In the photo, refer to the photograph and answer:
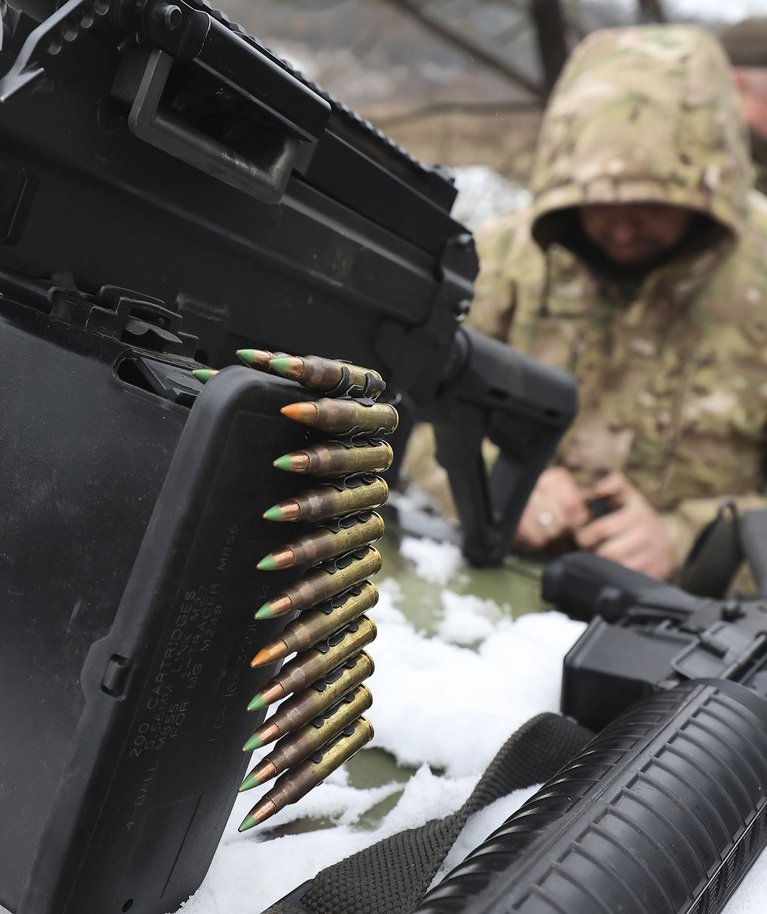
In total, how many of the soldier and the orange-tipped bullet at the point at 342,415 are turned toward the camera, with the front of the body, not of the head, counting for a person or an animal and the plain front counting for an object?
1

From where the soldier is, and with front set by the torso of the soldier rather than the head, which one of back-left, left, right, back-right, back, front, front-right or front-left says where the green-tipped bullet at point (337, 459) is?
front

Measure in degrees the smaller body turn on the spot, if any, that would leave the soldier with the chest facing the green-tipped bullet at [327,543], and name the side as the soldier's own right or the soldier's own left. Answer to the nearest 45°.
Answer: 0° — they already face it

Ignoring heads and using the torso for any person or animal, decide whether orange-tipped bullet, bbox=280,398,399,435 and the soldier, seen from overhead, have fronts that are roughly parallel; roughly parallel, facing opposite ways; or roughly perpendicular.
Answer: roughly perpendicular

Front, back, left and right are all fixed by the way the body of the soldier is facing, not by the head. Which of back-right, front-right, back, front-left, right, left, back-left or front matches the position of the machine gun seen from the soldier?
front

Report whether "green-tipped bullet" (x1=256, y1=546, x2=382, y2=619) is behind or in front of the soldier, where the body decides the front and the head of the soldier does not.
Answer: in front

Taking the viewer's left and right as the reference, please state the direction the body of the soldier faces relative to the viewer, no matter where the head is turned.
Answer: facing the viewer

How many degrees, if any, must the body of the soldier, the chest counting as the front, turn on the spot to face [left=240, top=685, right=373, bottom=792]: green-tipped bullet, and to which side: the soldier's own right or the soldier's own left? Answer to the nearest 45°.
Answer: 0° — they already face it

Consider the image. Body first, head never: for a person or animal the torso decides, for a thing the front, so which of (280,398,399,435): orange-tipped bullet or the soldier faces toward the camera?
the soldier

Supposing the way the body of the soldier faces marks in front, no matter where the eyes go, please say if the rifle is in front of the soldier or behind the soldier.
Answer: in front

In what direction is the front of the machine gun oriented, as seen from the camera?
facing the viewer and to the left of the viewer

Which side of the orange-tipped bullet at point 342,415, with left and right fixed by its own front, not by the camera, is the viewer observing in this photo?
left

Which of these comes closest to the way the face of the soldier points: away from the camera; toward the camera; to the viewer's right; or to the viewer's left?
toward the camera
